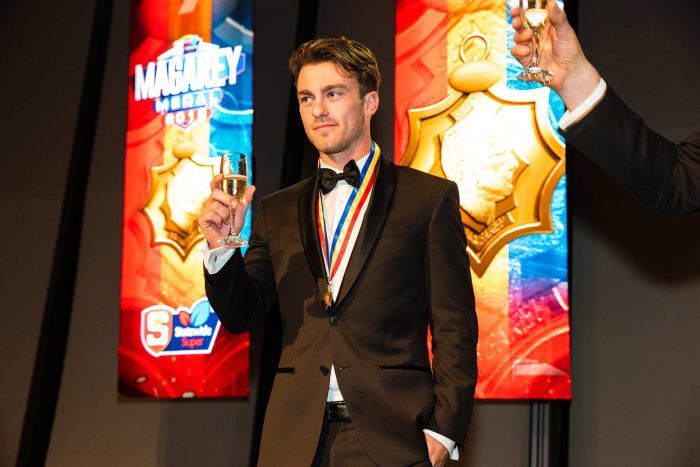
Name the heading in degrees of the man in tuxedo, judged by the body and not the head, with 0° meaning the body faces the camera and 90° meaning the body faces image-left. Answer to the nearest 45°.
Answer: approximately 45°

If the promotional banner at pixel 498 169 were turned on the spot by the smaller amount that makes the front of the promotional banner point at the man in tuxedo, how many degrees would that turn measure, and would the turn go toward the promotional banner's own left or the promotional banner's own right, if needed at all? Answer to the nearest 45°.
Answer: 0° — it already faces them

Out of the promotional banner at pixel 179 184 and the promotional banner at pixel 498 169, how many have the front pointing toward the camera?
2

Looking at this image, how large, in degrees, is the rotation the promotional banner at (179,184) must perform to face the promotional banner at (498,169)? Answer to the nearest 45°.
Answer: approximately 45° to its left

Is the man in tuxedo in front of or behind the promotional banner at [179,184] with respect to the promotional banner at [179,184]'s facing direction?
in front

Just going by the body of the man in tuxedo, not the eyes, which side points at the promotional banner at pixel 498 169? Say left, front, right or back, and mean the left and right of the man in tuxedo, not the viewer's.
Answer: back

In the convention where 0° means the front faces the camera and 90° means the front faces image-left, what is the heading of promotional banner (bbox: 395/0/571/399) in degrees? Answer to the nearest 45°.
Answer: approximately 0°
